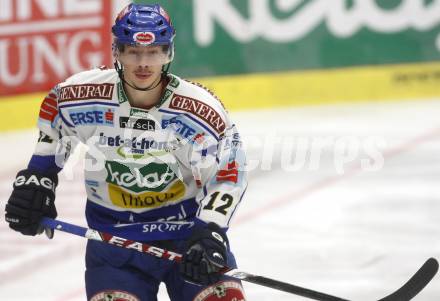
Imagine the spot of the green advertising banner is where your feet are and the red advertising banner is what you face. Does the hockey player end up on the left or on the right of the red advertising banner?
left

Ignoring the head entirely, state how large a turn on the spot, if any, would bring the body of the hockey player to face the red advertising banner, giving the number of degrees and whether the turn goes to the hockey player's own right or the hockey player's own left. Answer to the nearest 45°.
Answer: approximately 180°

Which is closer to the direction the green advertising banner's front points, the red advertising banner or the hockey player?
the hockey player

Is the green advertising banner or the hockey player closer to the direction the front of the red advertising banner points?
the hockey player

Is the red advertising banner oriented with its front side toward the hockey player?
yes
